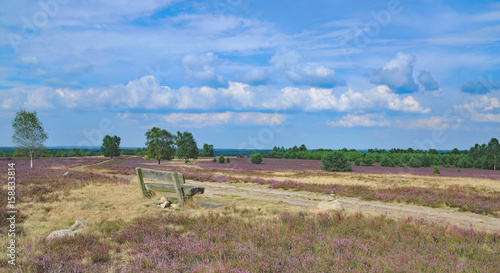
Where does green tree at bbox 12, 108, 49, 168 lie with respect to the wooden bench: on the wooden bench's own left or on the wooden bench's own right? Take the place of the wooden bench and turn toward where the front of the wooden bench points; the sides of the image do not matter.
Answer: on the wooden bench's own left

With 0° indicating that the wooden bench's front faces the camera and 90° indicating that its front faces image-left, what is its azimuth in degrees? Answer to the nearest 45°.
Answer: approximately 225°

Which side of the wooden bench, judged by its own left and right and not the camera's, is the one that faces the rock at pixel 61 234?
back

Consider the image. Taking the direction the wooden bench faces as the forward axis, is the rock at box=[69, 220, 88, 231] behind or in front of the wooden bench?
behind

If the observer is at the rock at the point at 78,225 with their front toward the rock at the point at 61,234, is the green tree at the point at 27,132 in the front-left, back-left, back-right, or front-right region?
back-right

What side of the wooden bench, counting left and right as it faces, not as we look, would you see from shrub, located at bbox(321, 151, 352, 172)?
front

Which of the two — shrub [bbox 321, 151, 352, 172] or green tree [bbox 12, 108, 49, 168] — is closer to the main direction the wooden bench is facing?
the shrub
